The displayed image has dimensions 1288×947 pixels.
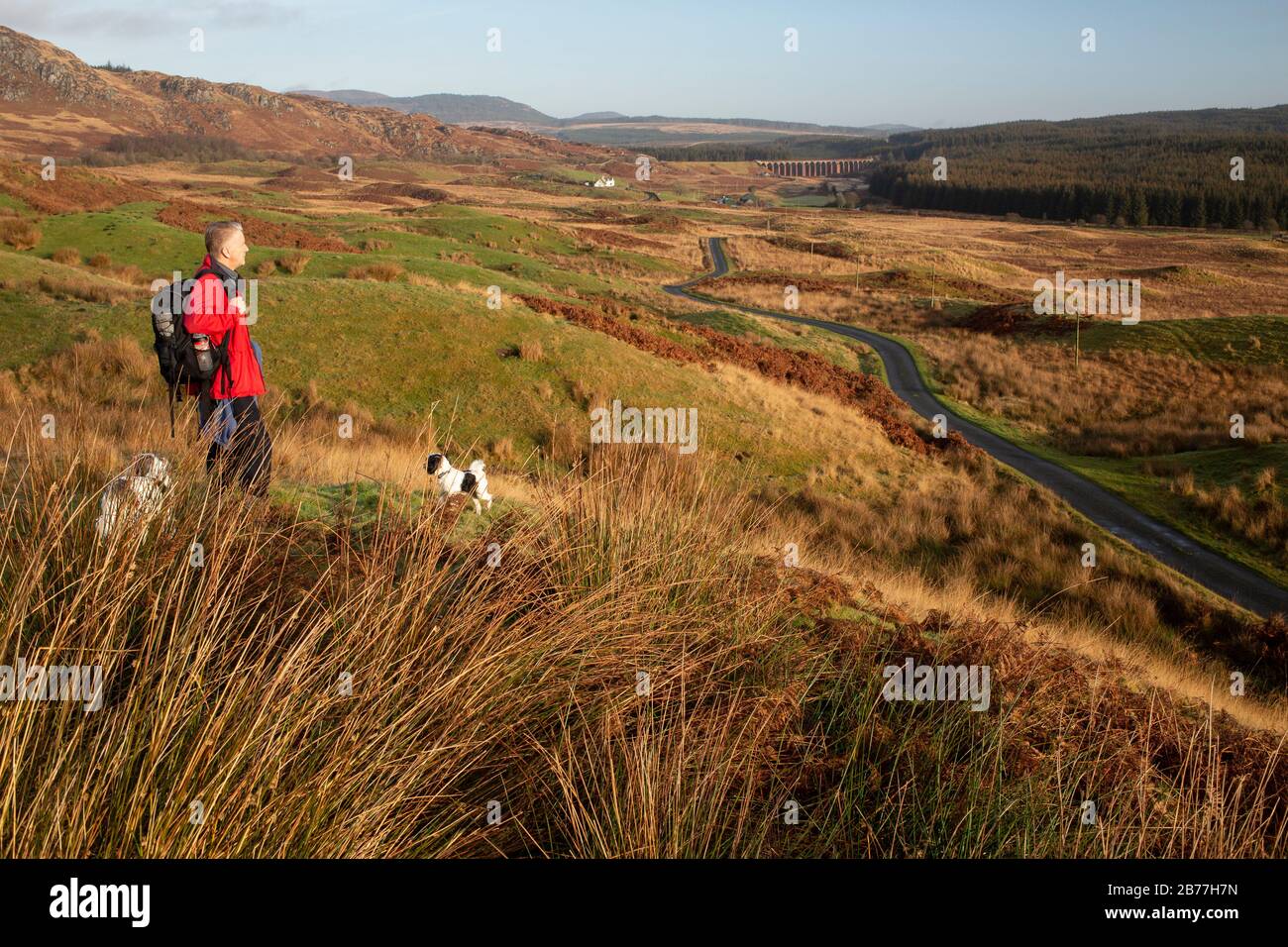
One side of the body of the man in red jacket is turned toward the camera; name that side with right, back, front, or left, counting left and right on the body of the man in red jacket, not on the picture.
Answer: right

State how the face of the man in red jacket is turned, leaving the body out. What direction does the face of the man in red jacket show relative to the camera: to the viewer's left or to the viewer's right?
to the viewer's right
